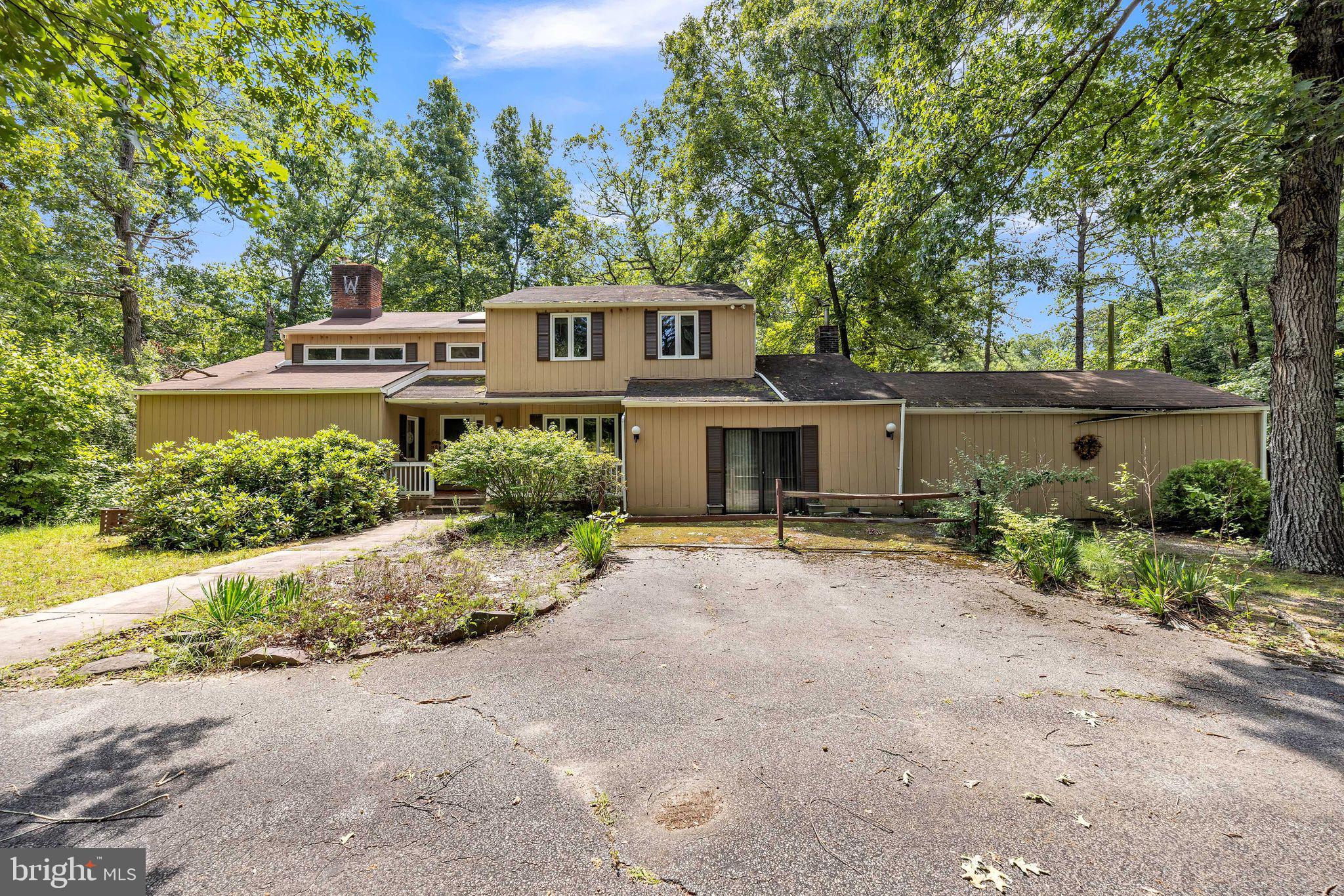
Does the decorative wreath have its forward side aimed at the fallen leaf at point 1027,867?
yes

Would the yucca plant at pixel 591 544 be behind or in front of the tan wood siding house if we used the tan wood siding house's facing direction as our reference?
in front

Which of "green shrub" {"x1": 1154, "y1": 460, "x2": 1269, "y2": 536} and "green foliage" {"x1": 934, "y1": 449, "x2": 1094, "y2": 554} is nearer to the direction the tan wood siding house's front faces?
the green foliage

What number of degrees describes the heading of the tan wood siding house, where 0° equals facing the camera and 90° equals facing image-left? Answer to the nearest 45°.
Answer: approximately 0°

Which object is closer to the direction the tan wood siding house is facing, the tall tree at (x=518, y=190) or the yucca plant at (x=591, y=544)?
the yucca plant

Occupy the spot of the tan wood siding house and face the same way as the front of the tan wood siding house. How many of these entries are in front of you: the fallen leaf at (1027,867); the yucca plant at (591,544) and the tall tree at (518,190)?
2

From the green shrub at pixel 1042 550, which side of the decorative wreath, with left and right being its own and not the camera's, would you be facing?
front

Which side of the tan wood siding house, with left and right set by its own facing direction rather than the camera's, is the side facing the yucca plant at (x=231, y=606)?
front

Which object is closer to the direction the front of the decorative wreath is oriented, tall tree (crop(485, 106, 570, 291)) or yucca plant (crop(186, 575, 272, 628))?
the yucca plant
